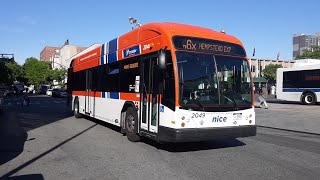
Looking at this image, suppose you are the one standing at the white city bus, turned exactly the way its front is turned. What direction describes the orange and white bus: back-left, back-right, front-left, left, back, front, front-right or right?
right

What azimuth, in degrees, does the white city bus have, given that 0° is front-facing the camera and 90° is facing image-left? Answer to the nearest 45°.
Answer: approximately 270°

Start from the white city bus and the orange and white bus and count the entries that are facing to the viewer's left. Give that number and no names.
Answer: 0

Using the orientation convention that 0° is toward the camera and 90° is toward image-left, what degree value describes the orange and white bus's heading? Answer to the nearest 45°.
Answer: approximately 315°

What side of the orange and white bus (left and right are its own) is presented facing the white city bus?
left
